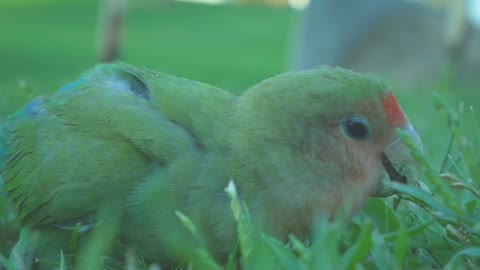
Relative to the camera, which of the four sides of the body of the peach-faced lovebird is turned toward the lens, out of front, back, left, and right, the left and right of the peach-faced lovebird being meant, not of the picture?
right
